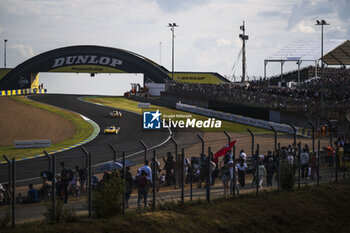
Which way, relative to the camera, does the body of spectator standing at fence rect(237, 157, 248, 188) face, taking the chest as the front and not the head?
away from the camera

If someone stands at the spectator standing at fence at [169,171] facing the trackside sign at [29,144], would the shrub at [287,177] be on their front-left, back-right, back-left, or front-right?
back-right

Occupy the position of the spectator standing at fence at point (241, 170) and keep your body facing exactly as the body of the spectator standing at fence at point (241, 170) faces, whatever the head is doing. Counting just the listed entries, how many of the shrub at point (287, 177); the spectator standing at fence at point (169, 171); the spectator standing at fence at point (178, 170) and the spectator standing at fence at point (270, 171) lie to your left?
2

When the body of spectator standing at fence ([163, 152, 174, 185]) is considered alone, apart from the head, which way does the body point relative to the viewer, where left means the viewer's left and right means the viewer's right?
facing away from the viewer

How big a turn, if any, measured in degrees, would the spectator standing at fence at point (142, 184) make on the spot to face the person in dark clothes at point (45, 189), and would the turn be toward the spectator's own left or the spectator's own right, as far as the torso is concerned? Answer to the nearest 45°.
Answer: approximately 90° to the spectator's own left

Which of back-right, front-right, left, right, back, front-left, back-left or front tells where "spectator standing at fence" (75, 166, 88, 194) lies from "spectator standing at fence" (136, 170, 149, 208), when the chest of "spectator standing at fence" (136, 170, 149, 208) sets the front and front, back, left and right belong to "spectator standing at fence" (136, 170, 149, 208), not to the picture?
front-left

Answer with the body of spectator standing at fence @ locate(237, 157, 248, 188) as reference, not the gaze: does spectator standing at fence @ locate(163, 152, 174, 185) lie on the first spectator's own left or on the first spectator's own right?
on the first spectator's own left

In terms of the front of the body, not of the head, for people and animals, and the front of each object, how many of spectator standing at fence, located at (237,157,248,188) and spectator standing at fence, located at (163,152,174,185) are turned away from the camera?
2

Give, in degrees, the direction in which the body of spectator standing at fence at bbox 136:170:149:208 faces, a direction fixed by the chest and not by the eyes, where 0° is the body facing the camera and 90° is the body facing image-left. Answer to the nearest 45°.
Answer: approximately 180°

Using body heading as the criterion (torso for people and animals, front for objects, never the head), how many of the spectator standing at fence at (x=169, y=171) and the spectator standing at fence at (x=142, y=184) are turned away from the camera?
2

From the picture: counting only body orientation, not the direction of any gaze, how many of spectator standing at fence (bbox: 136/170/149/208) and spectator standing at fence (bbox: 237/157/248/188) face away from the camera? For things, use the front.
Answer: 2
